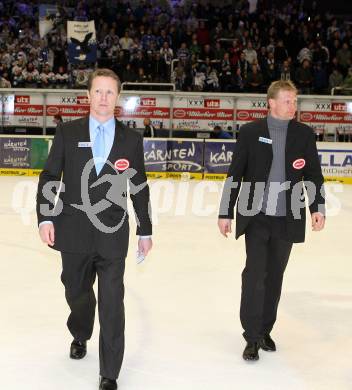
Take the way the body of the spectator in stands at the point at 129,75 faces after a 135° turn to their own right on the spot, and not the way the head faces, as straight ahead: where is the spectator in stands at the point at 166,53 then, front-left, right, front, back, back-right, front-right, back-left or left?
right

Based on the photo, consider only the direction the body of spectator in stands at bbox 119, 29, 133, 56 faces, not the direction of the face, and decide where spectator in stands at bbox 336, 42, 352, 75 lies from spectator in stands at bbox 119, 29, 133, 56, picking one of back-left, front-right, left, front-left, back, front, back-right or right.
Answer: left

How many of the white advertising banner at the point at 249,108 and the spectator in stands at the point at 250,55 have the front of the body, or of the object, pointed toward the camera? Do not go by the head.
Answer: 2

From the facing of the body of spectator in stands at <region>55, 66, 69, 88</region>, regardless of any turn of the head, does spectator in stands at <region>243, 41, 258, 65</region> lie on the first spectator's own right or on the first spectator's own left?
on the first spectator's own left

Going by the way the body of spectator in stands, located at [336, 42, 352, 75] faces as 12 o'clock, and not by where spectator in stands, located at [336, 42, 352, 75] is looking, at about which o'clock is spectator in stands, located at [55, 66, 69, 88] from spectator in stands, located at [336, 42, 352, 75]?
spectator in stands, located at [55, 66, 69, 88] is roughly at 2 o'clock from spectator in stands, located at [336, 42, 352, 75].

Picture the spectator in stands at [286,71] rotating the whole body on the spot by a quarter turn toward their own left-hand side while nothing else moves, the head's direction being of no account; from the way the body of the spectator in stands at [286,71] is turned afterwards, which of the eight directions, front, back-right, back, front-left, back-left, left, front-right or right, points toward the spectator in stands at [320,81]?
front

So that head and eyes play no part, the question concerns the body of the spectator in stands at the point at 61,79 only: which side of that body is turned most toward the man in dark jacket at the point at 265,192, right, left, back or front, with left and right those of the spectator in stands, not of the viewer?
front

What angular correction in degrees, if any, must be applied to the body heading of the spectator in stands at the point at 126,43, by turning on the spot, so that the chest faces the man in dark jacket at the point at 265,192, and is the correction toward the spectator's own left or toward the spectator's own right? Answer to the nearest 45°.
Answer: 0° — they already face them

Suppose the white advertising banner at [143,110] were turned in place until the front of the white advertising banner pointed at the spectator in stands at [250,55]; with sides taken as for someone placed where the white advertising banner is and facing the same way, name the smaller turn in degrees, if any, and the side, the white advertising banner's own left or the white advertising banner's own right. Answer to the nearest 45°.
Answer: approximately 135° to the white advertising banner's own left
